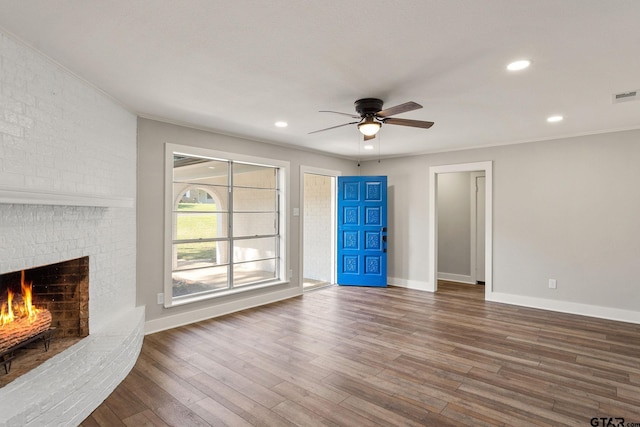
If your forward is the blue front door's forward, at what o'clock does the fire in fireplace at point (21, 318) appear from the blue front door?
The fire in fireplace is roughly at 1 o'clock from the blue front door.

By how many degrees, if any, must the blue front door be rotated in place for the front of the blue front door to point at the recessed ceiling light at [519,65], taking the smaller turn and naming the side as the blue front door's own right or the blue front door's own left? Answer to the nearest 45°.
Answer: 0° — it already faces it

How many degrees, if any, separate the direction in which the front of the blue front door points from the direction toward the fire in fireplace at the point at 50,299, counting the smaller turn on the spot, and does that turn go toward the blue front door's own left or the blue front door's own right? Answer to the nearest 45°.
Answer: approximately 45° to the blue front door's own right

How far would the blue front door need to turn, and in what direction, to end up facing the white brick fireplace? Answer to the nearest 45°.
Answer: approximately 45° to its right

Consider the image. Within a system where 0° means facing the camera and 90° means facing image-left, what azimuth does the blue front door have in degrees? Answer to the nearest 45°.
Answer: approximately 0°
